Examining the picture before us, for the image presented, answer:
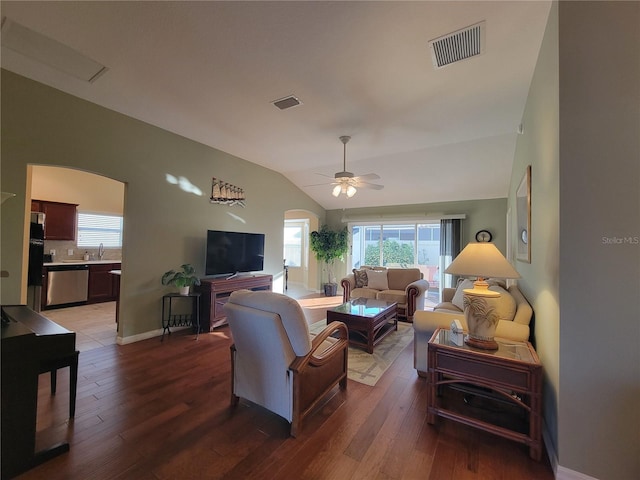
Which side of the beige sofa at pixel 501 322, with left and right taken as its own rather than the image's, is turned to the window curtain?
right

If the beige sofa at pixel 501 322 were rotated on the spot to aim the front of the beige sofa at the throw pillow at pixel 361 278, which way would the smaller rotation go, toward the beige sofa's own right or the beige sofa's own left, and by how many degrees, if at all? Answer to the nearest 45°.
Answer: approximately 45° to the beige sofa's own right

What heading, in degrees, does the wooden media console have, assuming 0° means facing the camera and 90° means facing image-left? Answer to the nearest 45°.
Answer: approximately 315°

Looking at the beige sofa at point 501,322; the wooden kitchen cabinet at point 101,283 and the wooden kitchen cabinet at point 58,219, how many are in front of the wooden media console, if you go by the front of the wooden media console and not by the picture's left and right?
1

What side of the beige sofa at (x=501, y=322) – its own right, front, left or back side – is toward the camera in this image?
left

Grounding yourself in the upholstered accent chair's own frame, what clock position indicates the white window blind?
The white window blind is roughly at 9 o'clock from the upholstered accent chair.

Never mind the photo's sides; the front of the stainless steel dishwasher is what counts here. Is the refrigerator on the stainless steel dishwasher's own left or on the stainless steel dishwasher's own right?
on the stainless steel dishwasher's own right

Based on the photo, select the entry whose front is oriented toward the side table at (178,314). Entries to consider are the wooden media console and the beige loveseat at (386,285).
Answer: the beige loveseat

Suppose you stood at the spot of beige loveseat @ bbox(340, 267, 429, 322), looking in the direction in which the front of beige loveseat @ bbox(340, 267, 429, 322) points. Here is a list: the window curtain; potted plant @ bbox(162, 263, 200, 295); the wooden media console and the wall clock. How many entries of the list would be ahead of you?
2
